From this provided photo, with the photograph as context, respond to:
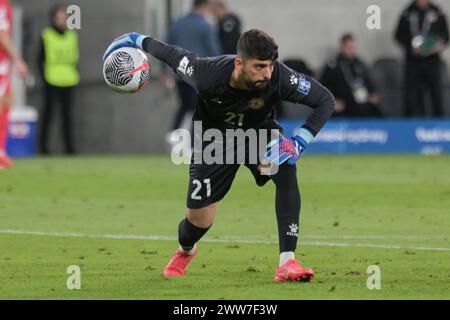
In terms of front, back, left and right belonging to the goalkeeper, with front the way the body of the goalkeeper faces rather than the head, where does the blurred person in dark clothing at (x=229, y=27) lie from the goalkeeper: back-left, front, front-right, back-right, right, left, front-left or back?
back-left

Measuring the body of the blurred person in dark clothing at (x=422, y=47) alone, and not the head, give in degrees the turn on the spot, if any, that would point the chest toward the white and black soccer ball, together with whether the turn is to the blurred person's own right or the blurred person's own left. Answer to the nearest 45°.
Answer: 0° — they already face it

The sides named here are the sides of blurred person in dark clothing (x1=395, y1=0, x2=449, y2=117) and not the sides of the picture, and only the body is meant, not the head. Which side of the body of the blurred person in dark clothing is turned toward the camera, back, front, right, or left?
front

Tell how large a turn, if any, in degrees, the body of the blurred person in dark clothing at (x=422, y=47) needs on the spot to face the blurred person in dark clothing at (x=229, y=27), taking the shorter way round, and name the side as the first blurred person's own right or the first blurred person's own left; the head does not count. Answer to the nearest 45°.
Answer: approximately 90° to the first blurred person's own right

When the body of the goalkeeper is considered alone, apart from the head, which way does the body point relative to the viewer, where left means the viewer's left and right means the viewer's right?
facing the viewer and to the right of the viewer

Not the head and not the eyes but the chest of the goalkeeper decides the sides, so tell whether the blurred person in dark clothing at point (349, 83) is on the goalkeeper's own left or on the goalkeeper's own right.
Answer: on the goalkeeper's own left

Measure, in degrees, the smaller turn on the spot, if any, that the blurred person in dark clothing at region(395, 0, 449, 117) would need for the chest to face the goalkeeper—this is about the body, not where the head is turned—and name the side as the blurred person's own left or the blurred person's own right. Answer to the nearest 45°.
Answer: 0° — they already face them

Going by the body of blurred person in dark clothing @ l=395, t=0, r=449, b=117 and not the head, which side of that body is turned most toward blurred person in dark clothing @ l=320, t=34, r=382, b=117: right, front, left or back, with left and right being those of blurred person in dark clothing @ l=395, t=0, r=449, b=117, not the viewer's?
right

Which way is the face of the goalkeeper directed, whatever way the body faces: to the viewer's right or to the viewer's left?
to the viewer's right

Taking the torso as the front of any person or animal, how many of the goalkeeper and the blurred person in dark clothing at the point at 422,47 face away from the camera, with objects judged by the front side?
0

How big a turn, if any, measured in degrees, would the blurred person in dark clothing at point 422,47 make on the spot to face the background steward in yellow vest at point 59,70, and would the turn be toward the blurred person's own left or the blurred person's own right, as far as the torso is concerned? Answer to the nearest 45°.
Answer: approximately 90° to the blurred person's own right
